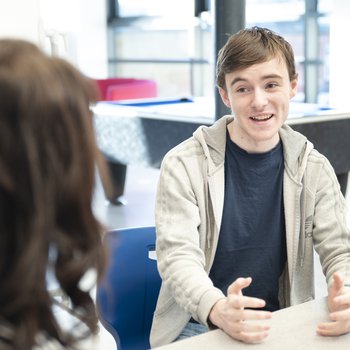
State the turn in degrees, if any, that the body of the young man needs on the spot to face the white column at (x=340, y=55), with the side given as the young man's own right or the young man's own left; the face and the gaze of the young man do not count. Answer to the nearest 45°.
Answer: approximately 180°

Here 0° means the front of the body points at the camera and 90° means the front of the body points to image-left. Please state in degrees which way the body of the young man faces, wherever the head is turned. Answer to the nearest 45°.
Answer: approximately 0°

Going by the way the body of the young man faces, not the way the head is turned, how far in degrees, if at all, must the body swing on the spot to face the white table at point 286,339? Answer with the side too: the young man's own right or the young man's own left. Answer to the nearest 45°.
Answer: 0° — they already face it

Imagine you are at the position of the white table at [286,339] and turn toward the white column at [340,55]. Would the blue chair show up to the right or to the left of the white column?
left
